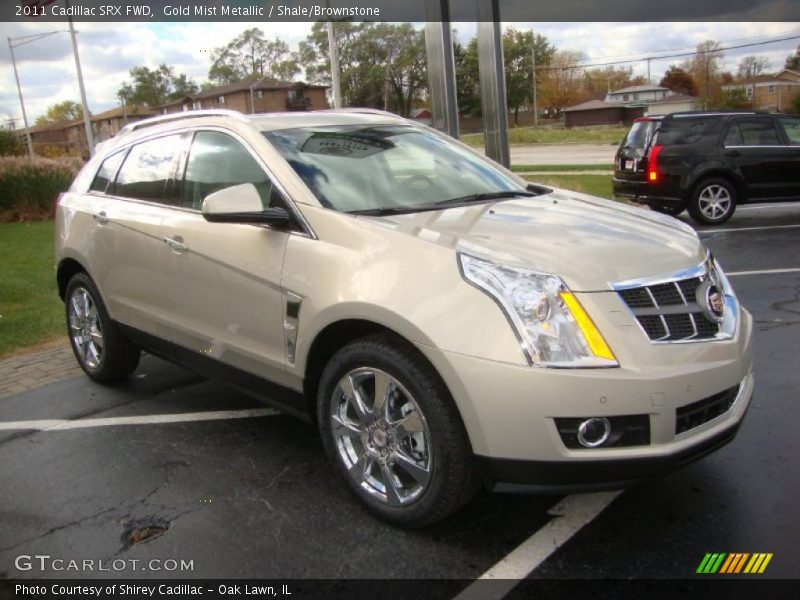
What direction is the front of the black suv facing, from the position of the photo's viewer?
facing away from the viewer and to the right of the viewer

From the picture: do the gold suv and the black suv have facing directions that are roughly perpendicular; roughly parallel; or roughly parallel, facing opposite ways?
roughly perpendicular

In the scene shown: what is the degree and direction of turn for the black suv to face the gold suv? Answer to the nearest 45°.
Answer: approximately 135° to its right

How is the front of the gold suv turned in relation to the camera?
facing the viewer and to the right of the viewer

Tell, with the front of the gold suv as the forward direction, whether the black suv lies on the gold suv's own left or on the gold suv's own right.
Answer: on the gold suv's own left

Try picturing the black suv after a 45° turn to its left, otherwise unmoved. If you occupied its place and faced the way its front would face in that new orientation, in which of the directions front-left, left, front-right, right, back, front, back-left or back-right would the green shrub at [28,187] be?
left

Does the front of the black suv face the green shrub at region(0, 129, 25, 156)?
no

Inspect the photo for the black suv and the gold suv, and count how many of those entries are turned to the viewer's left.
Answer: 0
